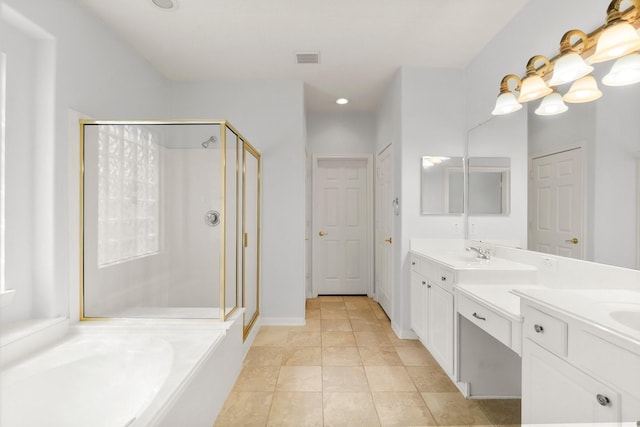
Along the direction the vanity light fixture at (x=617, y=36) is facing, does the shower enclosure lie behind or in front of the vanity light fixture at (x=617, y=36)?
in front

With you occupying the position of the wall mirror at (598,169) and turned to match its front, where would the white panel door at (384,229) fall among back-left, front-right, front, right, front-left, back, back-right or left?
right

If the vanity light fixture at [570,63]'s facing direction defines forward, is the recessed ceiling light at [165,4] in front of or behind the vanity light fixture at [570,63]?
in front

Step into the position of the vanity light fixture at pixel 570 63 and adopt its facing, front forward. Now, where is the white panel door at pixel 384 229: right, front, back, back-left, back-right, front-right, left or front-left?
right

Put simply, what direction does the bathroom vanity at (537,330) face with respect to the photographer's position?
facing the viewer and to the left of the viewer
